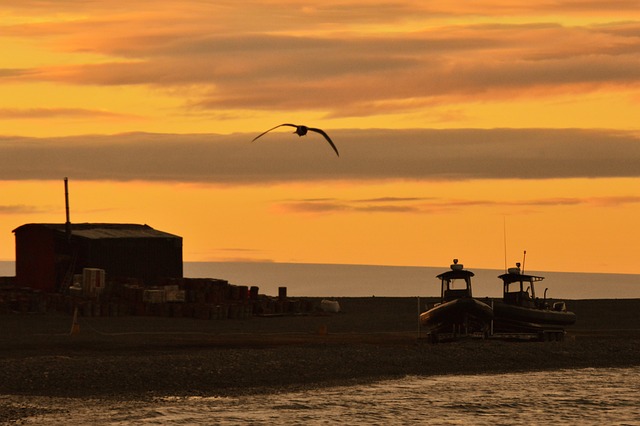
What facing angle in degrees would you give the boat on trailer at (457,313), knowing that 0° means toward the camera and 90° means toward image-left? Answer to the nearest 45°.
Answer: approximately 0°

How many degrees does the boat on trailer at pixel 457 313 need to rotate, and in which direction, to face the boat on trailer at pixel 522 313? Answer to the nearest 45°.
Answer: approximately 135° to its left
